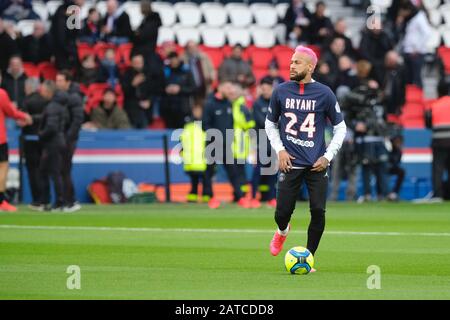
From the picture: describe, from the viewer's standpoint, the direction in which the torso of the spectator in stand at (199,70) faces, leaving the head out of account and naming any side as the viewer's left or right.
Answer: facing the viewer and to the left of the viewer

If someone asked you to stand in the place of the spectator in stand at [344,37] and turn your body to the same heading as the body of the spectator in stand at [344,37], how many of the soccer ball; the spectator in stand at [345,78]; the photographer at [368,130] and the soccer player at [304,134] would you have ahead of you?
4

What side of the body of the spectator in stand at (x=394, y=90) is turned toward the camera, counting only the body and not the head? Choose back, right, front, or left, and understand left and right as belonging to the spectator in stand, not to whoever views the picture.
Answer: front
